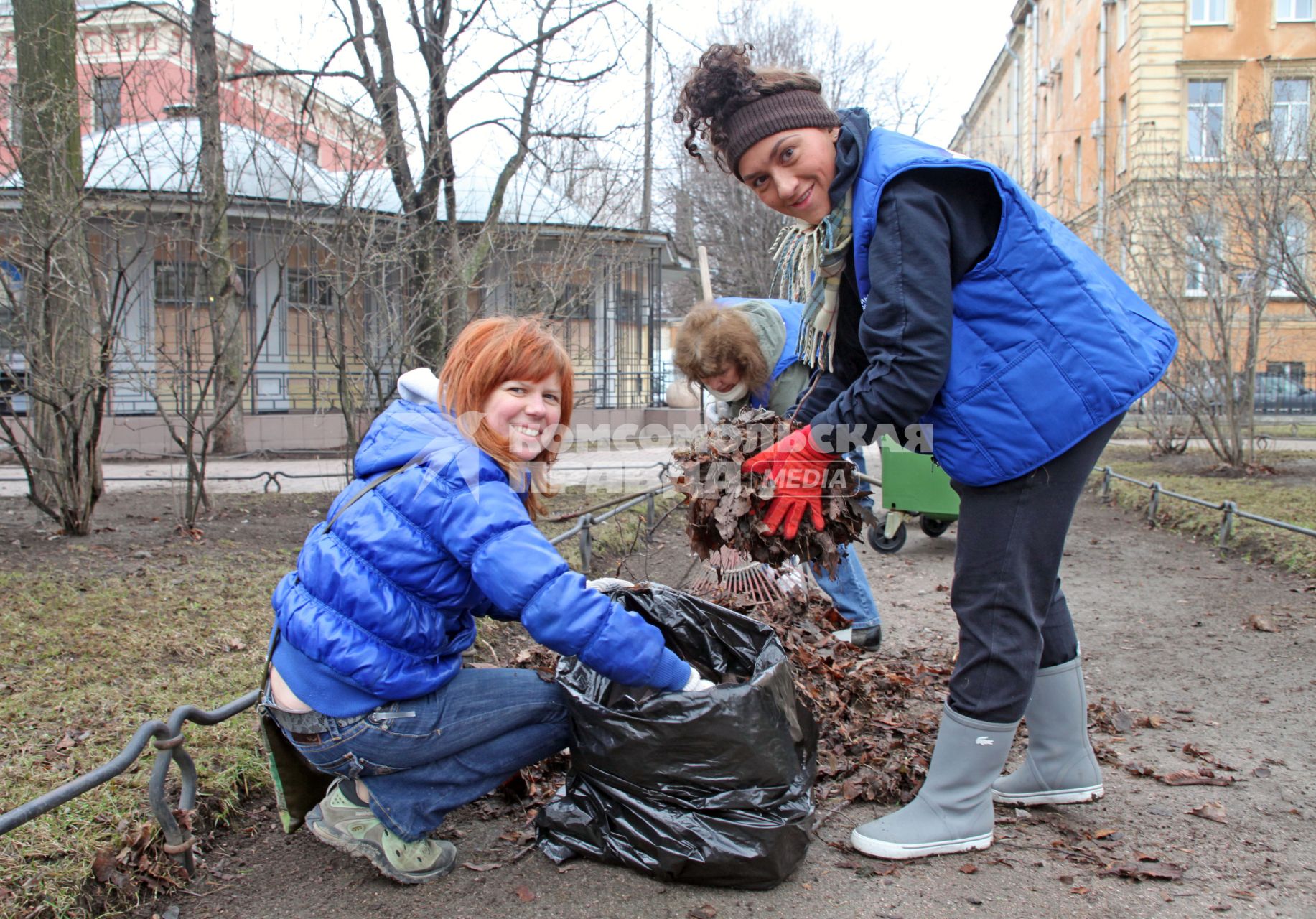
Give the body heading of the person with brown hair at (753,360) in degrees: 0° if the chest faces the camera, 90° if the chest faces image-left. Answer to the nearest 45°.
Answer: approximately 45°

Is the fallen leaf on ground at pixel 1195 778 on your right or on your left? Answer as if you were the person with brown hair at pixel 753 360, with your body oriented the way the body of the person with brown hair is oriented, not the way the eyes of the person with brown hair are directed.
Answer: on your left

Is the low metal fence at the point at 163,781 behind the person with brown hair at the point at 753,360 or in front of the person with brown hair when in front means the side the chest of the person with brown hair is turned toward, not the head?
in front

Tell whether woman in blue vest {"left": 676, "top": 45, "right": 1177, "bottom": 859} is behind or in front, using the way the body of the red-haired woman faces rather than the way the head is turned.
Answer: in front

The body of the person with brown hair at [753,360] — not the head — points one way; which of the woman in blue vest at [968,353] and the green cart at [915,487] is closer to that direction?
the woman in blue vest

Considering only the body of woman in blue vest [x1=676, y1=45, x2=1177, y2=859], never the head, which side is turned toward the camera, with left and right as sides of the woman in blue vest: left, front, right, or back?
left

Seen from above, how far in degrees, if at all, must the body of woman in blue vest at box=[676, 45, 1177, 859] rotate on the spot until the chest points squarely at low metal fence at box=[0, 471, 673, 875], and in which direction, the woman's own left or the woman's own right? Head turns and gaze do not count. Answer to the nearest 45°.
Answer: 0° — they already face it

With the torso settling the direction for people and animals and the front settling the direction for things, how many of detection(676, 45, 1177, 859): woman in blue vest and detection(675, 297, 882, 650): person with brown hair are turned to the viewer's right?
0

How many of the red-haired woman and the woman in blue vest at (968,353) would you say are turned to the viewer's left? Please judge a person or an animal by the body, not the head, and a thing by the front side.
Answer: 1
